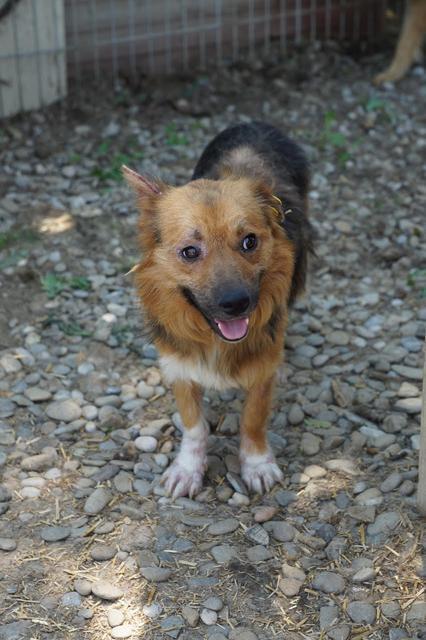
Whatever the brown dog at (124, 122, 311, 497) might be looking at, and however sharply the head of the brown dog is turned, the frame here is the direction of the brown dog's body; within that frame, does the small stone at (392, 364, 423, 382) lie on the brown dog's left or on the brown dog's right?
on the brown dog's left

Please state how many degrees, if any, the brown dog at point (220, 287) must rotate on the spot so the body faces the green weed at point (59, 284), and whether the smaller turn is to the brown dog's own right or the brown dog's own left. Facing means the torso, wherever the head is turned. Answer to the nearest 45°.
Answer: approximately 135° to the brown dog's own right

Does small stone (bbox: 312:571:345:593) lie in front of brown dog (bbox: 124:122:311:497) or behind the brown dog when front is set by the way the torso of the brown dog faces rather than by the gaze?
in front

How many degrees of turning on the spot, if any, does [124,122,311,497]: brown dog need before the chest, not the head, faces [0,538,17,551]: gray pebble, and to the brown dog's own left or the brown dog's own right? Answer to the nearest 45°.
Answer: approximately 45° to the brown dog's own right

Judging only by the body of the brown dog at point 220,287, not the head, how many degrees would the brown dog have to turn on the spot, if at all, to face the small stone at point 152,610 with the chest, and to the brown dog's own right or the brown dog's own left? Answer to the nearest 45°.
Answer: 0° — it already faces it

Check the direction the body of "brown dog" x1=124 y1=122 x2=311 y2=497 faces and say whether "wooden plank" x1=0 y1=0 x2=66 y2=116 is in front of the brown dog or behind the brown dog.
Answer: behind

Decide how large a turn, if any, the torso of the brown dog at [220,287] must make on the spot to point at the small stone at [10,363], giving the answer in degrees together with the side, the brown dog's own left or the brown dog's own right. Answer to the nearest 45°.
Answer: approximately 135° to the brown dog's own right

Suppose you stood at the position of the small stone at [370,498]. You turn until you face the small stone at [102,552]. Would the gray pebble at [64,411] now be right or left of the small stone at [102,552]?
right

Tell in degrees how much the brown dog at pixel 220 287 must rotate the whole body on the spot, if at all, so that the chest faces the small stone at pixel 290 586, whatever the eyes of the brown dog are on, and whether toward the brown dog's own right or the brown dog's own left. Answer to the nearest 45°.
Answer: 0° — it already faces it

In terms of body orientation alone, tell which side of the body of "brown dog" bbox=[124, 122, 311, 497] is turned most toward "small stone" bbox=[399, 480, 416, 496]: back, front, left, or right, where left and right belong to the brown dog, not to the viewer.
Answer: left

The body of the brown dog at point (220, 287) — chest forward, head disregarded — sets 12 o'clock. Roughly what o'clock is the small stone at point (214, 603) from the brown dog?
The small stone is roughly at 12 o'clock from the brown dog.

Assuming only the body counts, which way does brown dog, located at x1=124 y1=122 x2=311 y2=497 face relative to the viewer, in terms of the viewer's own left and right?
facing the viewer

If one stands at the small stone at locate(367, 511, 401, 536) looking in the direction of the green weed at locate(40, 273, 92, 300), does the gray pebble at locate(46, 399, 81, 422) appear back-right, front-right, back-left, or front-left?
front-left
